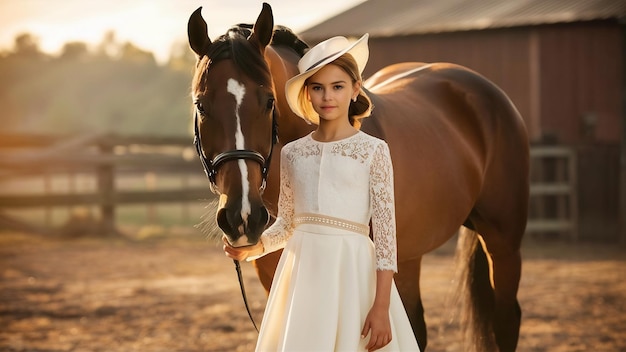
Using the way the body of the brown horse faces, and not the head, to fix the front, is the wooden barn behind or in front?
behind

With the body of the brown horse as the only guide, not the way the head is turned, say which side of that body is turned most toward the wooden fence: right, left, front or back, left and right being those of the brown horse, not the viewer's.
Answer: right

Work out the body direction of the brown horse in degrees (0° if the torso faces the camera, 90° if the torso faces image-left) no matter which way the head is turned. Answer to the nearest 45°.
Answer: approximately 45°
